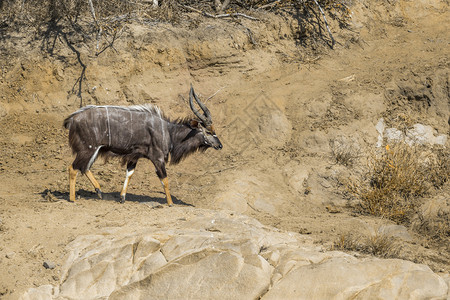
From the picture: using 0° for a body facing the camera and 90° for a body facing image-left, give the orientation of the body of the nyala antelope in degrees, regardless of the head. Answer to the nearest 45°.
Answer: approximately 270°

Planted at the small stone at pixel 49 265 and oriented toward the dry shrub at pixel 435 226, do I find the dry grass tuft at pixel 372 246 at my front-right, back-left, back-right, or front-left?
front-right

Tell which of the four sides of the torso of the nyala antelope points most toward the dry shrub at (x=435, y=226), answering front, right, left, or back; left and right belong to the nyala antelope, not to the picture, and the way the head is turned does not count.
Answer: front

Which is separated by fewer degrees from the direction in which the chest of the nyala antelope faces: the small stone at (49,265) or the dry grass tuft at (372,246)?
the dry grass tuft

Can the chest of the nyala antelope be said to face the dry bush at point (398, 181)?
yes

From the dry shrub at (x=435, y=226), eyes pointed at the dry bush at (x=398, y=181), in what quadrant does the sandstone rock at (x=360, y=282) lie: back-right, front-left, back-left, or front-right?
back-left

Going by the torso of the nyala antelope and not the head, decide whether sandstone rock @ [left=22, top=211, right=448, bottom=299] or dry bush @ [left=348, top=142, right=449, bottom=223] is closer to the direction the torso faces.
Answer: the dry bush

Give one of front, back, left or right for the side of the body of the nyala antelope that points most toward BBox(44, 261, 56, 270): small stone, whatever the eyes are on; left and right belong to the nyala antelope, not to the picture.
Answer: right

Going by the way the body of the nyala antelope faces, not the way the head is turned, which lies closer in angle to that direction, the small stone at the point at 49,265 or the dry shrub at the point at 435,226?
the dry shrub

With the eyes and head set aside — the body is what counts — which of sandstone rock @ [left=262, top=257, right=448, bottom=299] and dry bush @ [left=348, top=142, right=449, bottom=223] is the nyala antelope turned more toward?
the dry bush

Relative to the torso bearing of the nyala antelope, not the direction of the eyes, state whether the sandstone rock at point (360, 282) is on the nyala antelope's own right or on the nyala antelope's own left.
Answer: on the nyala antelope's own right

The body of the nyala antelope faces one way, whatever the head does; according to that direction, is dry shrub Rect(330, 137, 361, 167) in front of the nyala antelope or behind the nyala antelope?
in front

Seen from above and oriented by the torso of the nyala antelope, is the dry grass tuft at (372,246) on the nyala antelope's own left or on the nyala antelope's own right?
on the nyala antelope's own right
